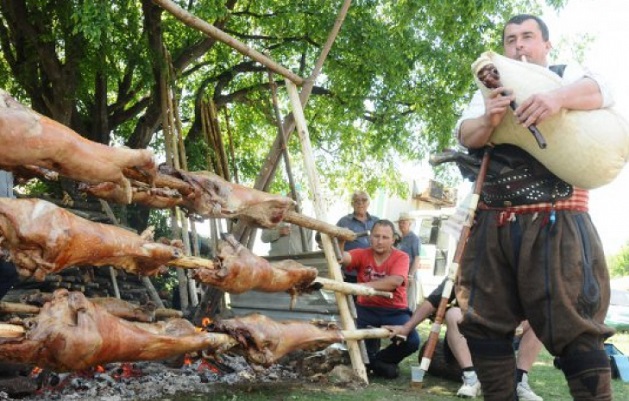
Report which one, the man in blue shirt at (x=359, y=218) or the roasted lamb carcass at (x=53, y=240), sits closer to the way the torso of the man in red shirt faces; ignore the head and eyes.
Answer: the roasted lamb carcass

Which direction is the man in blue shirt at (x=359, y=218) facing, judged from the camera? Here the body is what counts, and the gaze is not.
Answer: toward the camera

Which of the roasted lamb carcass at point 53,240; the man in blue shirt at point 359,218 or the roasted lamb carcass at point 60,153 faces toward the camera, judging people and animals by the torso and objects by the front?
the man in blue shirt

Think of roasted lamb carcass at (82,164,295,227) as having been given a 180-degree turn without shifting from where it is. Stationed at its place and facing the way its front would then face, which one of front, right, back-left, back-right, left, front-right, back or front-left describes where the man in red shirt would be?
back-right

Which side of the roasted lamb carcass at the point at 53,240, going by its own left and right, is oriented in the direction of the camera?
right

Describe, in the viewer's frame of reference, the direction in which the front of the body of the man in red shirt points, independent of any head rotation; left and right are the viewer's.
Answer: facing the viewer

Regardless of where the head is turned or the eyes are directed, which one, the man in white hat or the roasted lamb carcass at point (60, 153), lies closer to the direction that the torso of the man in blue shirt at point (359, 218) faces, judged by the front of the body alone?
the roasted lamb carcass

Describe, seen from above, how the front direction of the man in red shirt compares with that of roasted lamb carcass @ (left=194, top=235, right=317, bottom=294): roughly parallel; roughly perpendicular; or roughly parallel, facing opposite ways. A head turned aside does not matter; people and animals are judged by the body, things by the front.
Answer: roughly perpendicular

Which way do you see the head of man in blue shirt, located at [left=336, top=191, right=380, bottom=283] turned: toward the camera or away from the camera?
toward the camera

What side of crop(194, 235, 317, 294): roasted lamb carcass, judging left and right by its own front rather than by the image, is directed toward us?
right

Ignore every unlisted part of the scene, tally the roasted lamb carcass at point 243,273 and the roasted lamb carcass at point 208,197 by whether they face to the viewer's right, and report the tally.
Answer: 2
